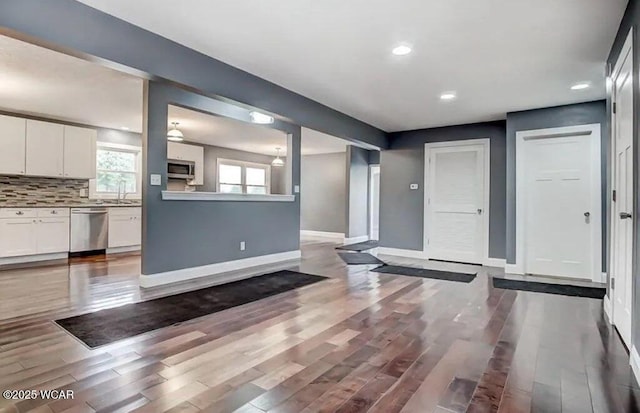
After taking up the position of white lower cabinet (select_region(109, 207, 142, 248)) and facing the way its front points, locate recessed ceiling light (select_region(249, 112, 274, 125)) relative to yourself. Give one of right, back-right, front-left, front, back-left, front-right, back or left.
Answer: front-left

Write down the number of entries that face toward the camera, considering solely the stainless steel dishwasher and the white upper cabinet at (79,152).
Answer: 2

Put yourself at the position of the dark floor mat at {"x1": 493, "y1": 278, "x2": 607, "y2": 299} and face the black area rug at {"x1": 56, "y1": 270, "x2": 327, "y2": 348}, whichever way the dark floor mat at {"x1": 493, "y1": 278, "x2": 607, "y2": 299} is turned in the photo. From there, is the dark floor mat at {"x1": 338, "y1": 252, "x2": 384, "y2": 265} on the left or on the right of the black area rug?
right

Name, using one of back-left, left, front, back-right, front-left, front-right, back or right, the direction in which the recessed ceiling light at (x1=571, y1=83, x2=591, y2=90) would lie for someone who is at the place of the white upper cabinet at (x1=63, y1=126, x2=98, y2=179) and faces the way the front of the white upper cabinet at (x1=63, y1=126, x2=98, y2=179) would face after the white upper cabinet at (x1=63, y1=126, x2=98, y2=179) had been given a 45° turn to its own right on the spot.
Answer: left

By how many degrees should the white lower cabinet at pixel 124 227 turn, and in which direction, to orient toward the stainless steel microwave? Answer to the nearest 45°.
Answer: approximately 135° to its left

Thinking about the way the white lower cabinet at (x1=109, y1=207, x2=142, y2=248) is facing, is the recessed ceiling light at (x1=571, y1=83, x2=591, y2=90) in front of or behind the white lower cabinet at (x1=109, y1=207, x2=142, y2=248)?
in front

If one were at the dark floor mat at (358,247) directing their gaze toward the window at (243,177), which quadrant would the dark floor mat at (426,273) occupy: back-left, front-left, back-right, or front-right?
back-left

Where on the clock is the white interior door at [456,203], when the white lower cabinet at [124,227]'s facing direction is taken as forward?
The white interior door is roughly at 10 o'clock from the white lower cabinet.

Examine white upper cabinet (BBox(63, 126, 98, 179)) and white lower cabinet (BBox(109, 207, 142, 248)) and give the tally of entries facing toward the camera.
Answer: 2

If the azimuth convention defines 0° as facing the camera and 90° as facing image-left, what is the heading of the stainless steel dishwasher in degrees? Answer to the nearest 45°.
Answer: approximately 0°

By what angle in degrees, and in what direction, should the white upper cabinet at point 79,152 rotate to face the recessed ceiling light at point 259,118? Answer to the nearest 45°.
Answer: approximately 45° to its left

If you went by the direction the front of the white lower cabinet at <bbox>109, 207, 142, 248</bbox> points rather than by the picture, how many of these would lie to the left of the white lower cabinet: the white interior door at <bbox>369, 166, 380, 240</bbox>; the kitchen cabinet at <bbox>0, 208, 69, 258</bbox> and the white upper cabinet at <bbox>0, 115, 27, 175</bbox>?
1
